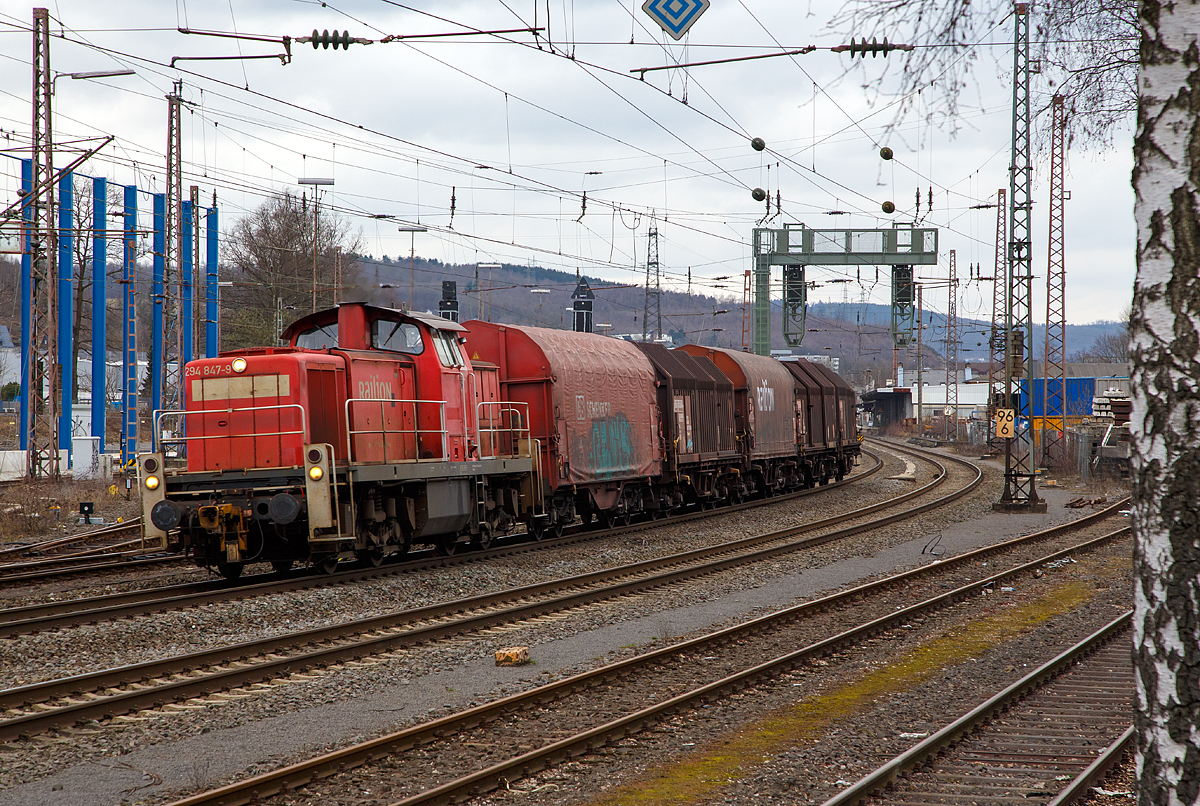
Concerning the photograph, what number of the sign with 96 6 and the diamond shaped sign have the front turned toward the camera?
2

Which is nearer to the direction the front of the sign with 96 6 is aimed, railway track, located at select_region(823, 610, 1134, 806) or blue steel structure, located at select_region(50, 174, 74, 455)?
the railway track

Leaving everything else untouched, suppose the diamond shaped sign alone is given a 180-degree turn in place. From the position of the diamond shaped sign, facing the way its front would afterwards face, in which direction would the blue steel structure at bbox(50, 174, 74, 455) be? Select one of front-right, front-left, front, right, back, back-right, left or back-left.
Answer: front-left

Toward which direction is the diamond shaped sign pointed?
toward the camera

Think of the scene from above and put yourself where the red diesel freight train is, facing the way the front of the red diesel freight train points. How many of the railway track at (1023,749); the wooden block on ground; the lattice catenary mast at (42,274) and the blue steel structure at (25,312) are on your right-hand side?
2

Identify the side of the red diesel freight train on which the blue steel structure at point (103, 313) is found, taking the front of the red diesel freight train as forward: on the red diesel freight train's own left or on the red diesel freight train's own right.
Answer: on the red diesel freight train's own right

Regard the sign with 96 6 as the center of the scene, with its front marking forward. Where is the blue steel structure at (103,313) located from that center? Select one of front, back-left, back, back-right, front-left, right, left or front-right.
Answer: right

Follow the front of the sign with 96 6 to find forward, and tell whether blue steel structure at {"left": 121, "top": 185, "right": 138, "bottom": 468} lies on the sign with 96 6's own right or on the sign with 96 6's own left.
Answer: on the sign with 96 6's own right

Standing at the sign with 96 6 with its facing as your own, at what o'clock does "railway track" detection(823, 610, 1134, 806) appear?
The railway track is roughly at 12 o'clock from the sign with 96 6.

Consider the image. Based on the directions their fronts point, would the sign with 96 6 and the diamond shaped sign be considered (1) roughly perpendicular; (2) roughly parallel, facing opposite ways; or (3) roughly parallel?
roughly parallel

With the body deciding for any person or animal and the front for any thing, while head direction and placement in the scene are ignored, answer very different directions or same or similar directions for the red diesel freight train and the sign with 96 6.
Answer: same or similar directions

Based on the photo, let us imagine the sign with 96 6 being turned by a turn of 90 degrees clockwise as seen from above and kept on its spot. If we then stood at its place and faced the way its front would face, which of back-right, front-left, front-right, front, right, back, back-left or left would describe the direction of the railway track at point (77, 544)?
front-left

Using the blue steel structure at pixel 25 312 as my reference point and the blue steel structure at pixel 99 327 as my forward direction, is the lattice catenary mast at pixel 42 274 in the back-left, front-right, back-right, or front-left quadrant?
back-right
